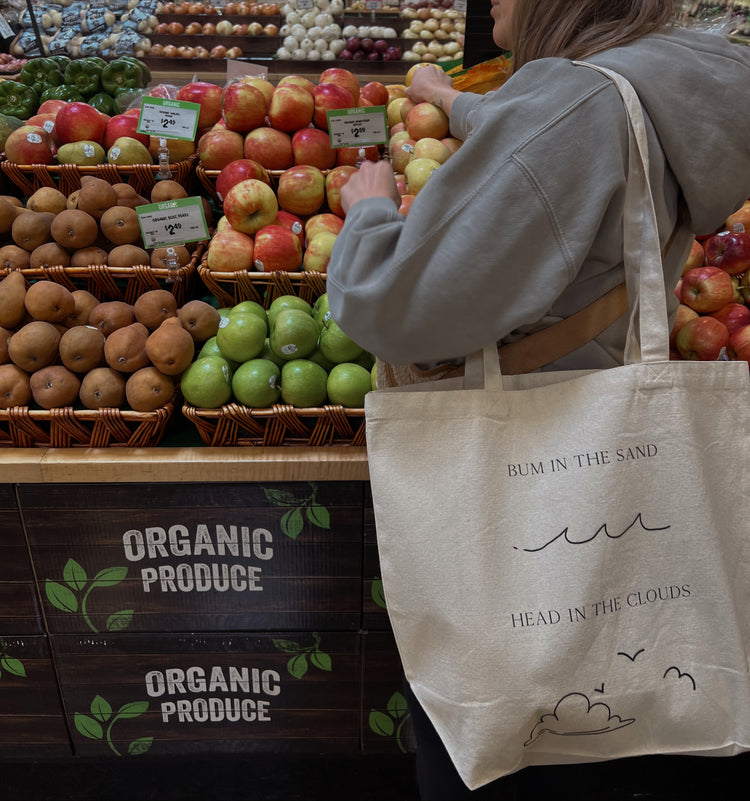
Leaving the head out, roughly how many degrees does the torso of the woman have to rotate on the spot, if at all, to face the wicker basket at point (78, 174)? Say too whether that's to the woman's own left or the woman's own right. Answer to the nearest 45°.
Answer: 0° — they already face it

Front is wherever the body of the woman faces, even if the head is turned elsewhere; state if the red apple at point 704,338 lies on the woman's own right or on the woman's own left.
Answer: on the woman's own right

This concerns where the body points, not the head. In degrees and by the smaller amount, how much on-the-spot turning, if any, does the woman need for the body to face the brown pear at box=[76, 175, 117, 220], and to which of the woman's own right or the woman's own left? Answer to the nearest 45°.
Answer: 0° — they already face it

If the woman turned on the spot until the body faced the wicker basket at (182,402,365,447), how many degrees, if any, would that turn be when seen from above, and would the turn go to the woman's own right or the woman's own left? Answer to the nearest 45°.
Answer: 0° — they already face it

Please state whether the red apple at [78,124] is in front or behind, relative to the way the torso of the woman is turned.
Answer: in front

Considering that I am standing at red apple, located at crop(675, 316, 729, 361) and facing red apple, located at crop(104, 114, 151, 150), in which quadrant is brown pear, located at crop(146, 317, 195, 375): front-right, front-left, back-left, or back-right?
front-left

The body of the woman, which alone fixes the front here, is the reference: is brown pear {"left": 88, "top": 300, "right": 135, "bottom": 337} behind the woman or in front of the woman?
in front

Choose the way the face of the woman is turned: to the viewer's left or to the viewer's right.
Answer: to the viewer's left

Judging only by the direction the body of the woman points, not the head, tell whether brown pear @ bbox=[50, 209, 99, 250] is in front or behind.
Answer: in front

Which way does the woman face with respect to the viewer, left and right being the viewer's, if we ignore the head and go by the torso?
facing away from the viewer and to the left of the viewer

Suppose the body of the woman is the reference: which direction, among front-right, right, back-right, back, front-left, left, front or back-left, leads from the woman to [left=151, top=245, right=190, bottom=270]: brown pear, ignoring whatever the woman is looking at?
front

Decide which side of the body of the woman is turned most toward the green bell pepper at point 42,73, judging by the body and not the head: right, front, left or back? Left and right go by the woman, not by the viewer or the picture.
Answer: front
